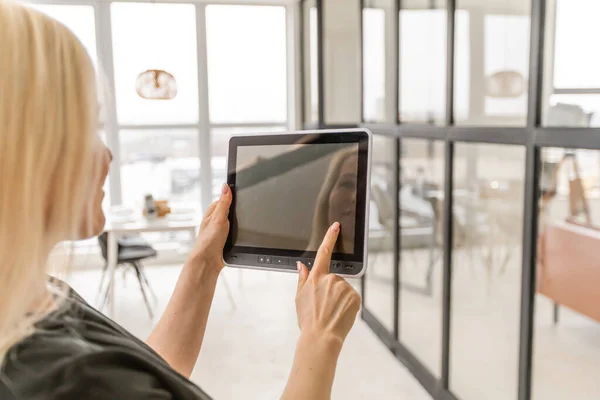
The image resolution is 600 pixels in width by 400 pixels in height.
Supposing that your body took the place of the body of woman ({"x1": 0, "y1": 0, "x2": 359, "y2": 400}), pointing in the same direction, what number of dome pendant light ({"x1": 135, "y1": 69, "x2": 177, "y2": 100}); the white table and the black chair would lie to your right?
0

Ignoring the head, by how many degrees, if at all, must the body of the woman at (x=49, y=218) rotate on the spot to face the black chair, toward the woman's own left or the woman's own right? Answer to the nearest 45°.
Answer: approximately 45° to the woman's own left

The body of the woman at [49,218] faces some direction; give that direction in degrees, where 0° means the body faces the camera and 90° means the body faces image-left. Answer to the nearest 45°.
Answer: approximately 225°

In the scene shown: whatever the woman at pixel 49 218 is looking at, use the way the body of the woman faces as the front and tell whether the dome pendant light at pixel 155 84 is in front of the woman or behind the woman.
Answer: in front

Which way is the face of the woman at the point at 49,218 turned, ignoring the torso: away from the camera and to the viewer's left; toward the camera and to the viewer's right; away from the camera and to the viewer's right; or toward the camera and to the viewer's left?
away from the camera and to the viewer's right

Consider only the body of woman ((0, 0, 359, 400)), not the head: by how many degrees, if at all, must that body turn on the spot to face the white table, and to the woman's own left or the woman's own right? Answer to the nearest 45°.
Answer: approximately 45° to the woman's own left

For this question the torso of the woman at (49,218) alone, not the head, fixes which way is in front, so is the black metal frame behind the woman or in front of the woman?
in front
